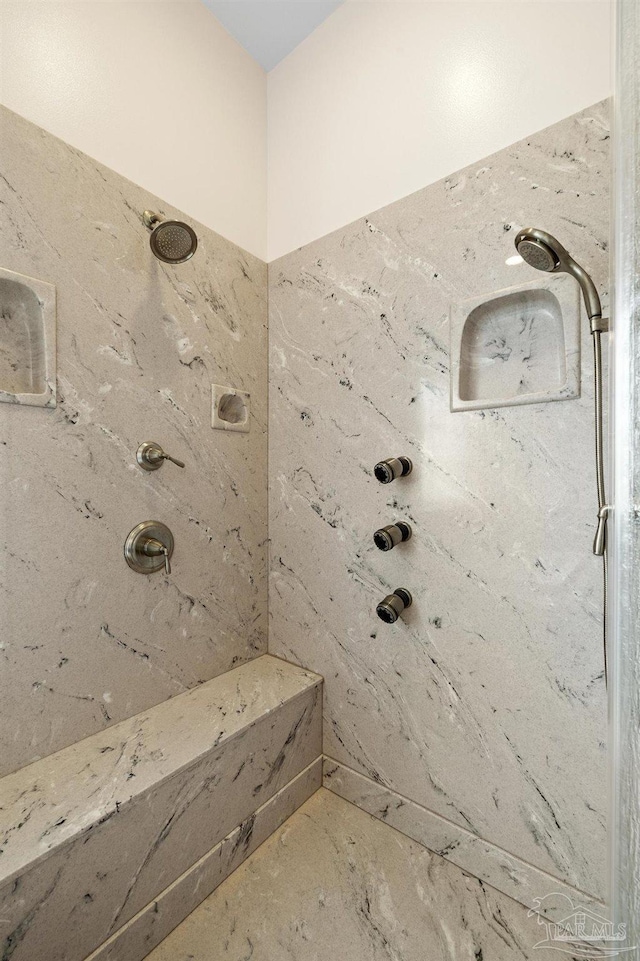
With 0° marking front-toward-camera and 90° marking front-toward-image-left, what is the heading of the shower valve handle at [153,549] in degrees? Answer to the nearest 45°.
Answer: approximately 315°

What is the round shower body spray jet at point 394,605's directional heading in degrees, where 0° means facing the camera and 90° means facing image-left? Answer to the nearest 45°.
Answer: approximately 45°

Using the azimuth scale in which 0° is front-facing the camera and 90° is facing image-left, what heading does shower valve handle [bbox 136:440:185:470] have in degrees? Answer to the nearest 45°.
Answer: approximately 315°
